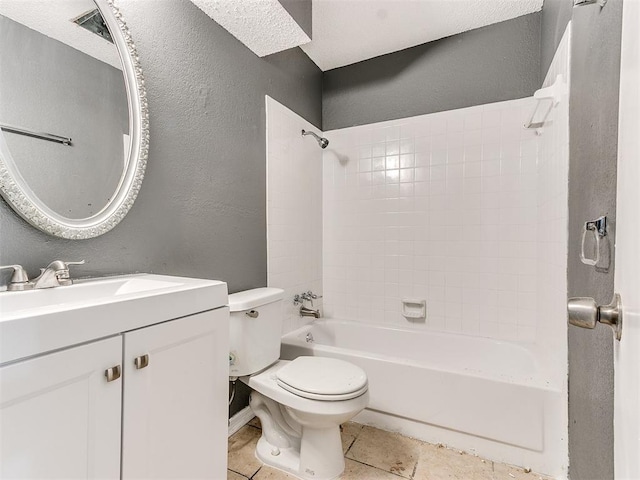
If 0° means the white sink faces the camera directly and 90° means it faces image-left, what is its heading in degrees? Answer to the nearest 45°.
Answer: approximately 315°

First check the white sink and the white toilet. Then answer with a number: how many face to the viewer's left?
0

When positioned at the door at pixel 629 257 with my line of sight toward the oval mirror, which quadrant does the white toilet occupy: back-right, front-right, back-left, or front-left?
front-right

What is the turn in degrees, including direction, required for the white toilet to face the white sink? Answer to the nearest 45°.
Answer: approximately 90° to its right

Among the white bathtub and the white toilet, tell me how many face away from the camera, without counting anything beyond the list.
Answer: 0

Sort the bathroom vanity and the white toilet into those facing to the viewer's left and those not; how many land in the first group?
0

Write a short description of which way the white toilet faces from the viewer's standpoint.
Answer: facing the viewer and to the right of the viewer

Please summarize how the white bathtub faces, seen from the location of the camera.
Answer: facing the viewer and to the left of the viewer

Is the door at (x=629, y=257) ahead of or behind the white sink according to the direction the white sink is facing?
ahead

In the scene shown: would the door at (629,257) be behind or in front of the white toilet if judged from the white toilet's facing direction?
in front

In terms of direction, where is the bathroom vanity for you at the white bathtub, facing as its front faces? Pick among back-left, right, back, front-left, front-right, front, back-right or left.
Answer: front

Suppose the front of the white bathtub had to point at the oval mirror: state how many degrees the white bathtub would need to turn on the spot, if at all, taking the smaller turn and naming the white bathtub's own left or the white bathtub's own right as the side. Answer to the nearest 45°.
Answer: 0° — it already faces it

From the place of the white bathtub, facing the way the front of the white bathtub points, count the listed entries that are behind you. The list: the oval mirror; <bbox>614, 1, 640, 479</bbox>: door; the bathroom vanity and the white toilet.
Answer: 0
